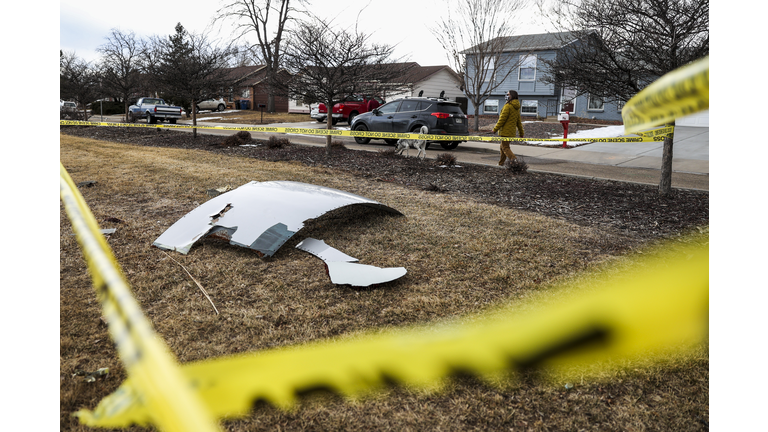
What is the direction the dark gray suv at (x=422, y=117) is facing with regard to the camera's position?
facing away from the viewer and to the left of the viewer

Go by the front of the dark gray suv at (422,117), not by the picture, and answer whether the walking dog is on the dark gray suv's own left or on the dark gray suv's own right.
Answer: on the dark gray suv's own left

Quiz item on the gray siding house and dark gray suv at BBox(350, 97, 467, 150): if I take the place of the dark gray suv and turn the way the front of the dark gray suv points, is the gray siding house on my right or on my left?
on my right

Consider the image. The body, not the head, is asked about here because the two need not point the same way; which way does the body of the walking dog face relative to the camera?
to the viewer's left

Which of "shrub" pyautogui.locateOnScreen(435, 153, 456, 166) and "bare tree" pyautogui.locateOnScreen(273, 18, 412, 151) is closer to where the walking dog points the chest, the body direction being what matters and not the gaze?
the bare tree

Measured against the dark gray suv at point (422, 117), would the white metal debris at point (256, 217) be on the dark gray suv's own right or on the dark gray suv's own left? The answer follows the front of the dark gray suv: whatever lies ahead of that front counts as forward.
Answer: on the dark gray suv's own left

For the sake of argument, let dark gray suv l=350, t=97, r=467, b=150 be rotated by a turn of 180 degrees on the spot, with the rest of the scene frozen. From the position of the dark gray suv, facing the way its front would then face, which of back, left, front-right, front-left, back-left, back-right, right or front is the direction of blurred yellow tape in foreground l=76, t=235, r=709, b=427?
front-right
